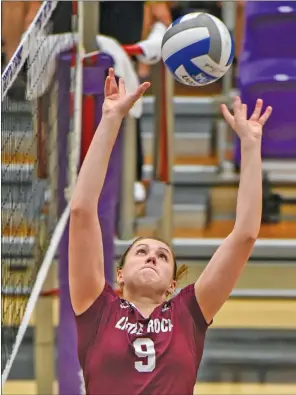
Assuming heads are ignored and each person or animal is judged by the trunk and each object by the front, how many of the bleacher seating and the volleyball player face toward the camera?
2

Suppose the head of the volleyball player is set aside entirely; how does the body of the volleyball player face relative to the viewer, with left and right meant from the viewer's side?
facing the viewer

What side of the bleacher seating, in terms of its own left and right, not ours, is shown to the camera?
front

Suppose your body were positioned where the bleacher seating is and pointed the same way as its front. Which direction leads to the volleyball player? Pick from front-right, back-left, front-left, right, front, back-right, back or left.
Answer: front

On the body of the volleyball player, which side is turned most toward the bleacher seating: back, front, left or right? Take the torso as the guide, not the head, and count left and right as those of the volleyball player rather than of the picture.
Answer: back
